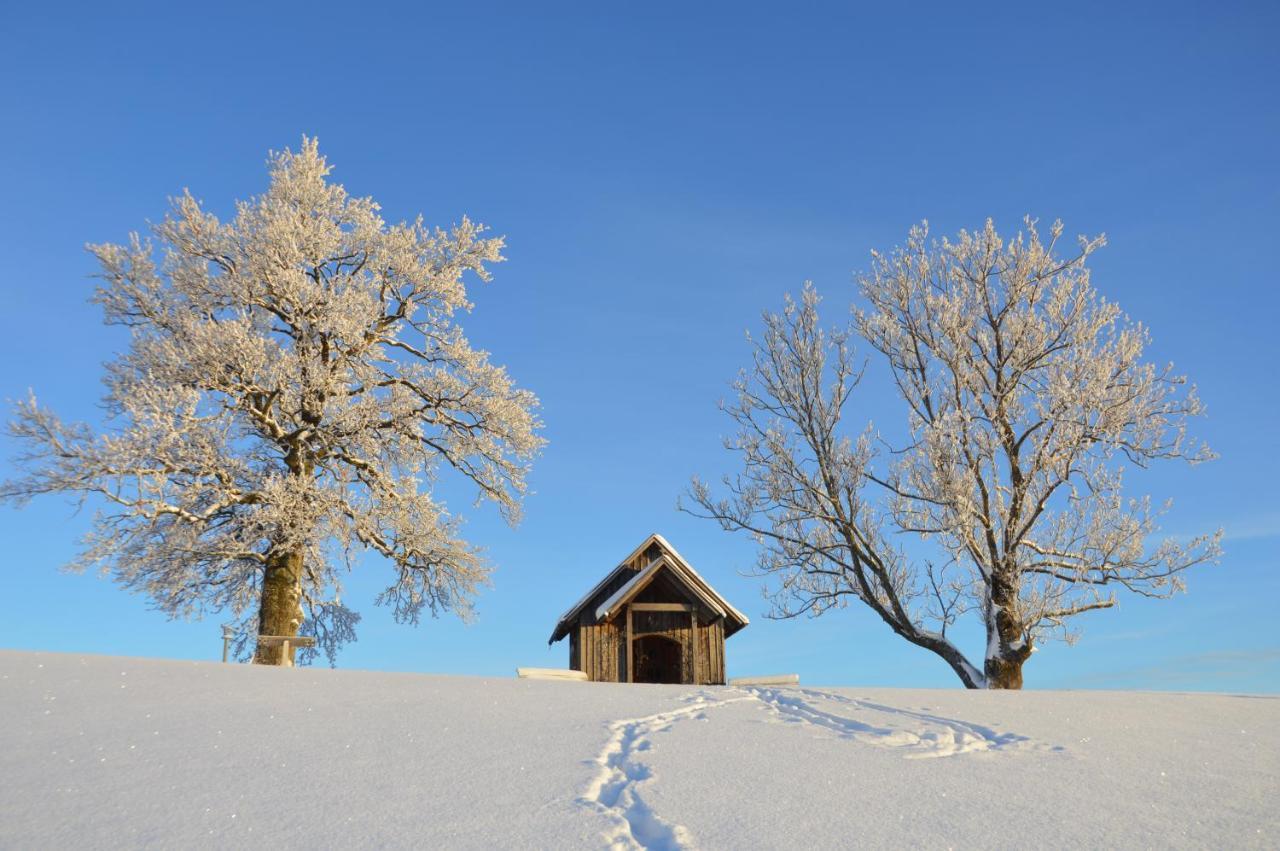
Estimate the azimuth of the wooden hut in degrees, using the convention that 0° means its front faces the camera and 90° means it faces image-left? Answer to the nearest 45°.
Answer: approximately 0°
